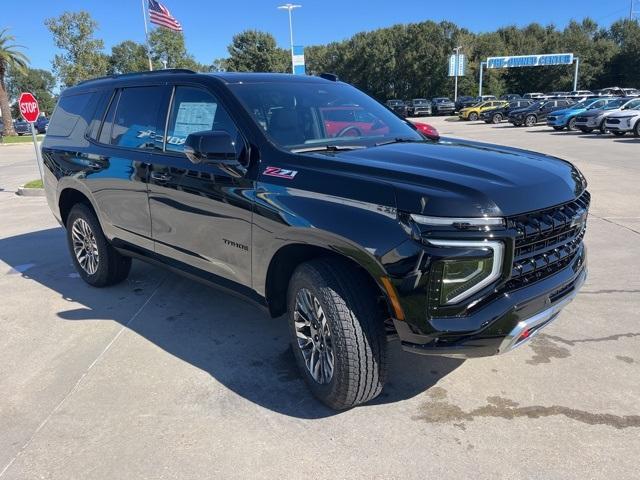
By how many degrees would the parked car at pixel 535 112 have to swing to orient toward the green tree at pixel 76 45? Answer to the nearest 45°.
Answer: approximately 45° to its right

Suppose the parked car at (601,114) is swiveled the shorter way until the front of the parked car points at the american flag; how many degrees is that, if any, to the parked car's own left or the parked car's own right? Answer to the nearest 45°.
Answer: approximately 45° to the parked car's own right

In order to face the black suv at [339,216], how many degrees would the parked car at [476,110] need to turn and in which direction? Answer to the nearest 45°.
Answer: approximately 45° to its left

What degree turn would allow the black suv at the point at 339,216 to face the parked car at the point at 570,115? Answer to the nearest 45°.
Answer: approximately 90° to its left

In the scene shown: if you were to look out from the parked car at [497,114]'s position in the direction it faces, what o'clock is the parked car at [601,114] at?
the parked car at [601,114] is roughly at 10 o'clock from the parked car at [497,114].

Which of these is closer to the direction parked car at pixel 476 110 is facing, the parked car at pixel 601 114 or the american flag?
the american flag

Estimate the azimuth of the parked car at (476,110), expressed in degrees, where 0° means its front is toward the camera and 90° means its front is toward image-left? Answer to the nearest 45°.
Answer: approximately 45°

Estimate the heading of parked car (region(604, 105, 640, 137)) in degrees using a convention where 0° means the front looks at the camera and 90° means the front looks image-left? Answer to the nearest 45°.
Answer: approximately 45°

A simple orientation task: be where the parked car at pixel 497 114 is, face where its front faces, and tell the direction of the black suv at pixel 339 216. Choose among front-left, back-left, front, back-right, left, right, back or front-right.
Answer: front-left

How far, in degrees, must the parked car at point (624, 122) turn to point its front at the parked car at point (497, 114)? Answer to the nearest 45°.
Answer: approximately 90° to its right

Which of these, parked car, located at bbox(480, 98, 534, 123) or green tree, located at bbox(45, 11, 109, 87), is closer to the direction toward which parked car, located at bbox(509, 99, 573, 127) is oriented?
the green tree

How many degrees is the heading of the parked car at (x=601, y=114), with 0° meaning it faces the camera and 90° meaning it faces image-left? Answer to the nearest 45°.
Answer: approximately 45°

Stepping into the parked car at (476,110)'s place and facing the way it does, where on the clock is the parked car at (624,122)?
the parked car at (624,122) is roughly at 10 o'clock from the parked car at (476,110).

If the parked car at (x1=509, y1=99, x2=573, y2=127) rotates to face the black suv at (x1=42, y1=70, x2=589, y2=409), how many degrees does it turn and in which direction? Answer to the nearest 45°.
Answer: approximately 45° to its left
